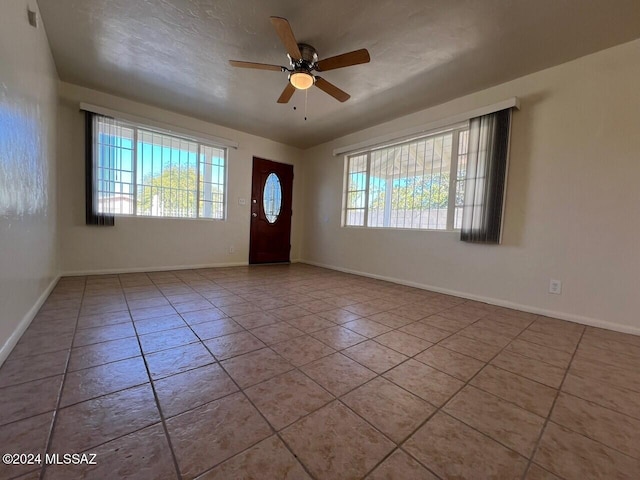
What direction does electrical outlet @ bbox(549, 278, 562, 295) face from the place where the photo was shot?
facing the viewer

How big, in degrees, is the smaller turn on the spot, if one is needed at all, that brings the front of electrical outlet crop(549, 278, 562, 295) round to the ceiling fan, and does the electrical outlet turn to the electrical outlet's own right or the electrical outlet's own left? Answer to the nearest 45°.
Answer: approximately 45° to the electrical outlet's own right

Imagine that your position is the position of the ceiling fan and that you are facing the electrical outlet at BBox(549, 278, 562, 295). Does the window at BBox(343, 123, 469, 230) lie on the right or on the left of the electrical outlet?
left

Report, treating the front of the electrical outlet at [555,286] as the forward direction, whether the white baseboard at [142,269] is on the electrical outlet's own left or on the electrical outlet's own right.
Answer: on the electrical outlet's own right

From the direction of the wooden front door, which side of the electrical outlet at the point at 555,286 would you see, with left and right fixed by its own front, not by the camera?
right

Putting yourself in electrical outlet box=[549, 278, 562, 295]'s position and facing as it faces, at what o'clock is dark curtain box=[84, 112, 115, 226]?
The dark curtain is roughly at 2 o'clock from the electrical outlet.
